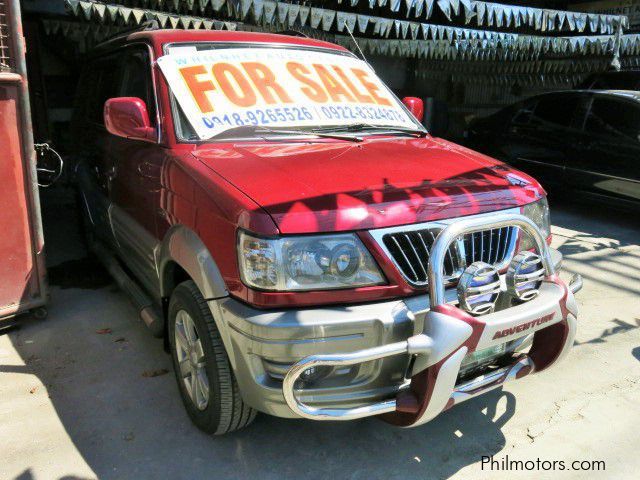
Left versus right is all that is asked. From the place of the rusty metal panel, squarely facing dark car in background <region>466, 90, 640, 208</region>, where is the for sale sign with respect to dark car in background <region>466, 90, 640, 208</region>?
right

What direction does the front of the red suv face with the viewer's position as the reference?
facing the viewer and to the right of the viewer

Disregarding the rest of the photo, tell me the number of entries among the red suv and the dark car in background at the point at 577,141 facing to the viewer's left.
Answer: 0

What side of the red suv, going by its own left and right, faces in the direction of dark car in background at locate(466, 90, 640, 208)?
left

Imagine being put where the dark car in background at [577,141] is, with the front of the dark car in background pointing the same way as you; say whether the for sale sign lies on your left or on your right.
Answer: on your right

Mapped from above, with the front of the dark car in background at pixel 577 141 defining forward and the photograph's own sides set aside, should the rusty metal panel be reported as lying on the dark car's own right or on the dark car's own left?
on the dark car's own right
